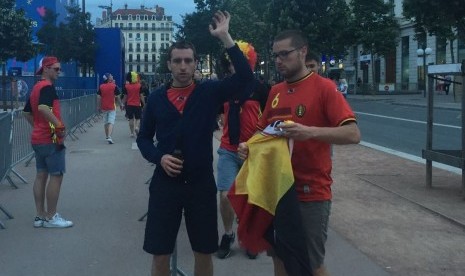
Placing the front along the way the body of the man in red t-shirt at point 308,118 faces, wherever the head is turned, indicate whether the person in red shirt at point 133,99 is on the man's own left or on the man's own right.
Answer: on the man's own right

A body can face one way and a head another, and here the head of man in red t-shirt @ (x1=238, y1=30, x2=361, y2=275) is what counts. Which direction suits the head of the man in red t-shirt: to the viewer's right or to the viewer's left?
to the viewer's left

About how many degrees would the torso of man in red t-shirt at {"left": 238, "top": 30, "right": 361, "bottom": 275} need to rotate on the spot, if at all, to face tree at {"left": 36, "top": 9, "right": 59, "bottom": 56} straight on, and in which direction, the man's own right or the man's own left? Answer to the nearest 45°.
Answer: approximately 135° to the man's own right

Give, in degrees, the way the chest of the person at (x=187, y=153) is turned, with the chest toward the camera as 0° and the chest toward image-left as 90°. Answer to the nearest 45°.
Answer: approximately 0°

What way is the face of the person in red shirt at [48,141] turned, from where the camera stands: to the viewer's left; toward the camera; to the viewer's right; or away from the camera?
to the viewer's right

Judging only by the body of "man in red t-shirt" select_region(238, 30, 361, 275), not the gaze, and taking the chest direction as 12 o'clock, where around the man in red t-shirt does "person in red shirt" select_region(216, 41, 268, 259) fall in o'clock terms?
The person in red shirt is roughly at 4 o'clock from the man in red t-shirt.

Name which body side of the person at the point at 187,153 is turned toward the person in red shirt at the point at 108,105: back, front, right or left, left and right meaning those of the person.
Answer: back

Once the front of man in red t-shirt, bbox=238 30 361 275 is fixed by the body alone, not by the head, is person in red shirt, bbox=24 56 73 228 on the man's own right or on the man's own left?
on the man's own right

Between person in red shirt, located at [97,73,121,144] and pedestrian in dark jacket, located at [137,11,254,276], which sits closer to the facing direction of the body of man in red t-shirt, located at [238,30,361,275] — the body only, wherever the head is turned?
the pedestrian in dark jacket

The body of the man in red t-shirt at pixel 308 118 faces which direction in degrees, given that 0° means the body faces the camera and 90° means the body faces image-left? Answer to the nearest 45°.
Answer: approximately 45°

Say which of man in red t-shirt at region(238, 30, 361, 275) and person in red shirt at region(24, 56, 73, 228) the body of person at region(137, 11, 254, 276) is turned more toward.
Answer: the man in red t-shirt
